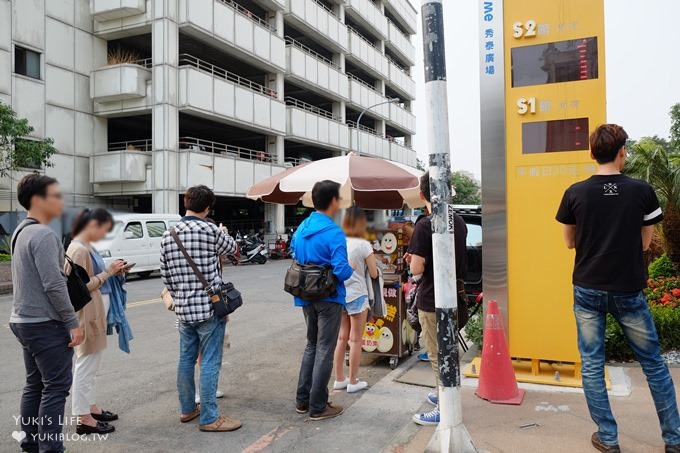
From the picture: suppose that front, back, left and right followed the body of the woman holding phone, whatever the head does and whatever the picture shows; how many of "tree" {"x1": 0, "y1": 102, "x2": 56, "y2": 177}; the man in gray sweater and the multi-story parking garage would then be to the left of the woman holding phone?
2

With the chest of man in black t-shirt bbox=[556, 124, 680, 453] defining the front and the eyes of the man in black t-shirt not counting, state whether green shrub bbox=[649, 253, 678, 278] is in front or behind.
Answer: in front

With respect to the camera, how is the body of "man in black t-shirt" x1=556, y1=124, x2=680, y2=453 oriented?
away from the camera

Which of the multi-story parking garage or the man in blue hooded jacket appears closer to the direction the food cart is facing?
the man in blue hooded jacket

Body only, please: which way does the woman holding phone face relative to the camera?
to the viewer's right

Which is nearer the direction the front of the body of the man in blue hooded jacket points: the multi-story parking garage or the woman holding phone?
the multi-story parking garage

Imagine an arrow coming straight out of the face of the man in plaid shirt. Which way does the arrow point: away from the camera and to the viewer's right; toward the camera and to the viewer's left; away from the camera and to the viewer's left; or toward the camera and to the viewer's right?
away from the camera and to the viewer's right

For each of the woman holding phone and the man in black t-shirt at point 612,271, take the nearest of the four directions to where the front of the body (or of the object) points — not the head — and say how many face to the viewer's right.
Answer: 1

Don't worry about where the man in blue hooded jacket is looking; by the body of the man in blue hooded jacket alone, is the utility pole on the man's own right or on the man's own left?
on the man's own right

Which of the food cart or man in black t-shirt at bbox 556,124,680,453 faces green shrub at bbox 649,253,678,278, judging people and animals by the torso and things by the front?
the man in black t-shirt

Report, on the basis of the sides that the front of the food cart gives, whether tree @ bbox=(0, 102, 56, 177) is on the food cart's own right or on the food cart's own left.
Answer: on the food cart's own right

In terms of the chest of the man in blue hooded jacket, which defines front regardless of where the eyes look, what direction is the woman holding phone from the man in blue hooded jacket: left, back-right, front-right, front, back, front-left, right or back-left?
back-left

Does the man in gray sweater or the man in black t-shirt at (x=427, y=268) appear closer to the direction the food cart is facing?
the man in gray sweater

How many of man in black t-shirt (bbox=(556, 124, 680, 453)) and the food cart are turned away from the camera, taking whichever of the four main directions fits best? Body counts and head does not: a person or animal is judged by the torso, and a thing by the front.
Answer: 1

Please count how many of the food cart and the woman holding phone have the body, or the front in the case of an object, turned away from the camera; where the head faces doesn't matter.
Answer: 0

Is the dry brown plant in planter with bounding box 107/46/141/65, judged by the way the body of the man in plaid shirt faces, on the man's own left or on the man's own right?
on the man's own left

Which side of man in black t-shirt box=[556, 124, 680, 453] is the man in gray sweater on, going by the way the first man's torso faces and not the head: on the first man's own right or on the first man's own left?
on the first man's own left

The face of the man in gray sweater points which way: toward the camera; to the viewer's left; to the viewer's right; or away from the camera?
to the viewer's right

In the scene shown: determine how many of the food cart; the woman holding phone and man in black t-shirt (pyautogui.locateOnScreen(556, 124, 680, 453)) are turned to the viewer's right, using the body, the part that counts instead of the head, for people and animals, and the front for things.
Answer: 1
